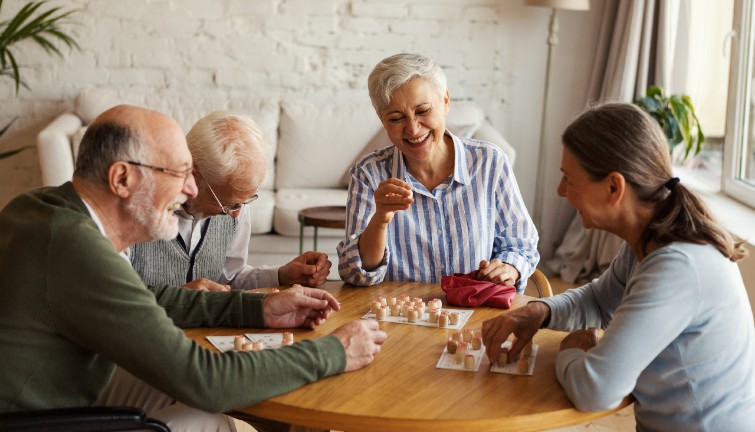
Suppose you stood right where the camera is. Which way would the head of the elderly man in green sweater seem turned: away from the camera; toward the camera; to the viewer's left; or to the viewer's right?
to the viewer's right

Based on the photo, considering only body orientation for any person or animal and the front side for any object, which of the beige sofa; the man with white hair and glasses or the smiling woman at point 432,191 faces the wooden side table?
the beige sofa

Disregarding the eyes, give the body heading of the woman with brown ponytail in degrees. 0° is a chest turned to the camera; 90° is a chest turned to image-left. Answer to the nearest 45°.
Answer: approximately 90°

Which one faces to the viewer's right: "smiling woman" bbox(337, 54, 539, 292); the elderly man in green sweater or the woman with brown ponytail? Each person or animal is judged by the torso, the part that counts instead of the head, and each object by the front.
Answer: the elderly man in green sweater

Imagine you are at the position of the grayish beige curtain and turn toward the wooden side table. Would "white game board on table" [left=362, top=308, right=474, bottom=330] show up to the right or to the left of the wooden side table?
left

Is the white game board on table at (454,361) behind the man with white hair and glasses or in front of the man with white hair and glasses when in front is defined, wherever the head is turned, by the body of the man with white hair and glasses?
in front

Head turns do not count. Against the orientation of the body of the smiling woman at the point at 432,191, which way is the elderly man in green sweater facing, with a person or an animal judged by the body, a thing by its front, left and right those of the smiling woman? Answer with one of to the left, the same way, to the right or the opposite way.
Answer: to the left

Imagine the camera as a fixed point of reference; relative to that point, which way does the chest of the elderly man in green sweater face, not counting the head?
to the viewer's right

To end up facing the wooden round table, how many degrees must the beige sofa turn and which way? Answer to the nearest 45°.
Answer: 0° — it already faces it

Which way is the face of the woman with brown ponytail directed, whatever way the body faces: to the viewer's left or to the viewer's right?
to the viewer's left
